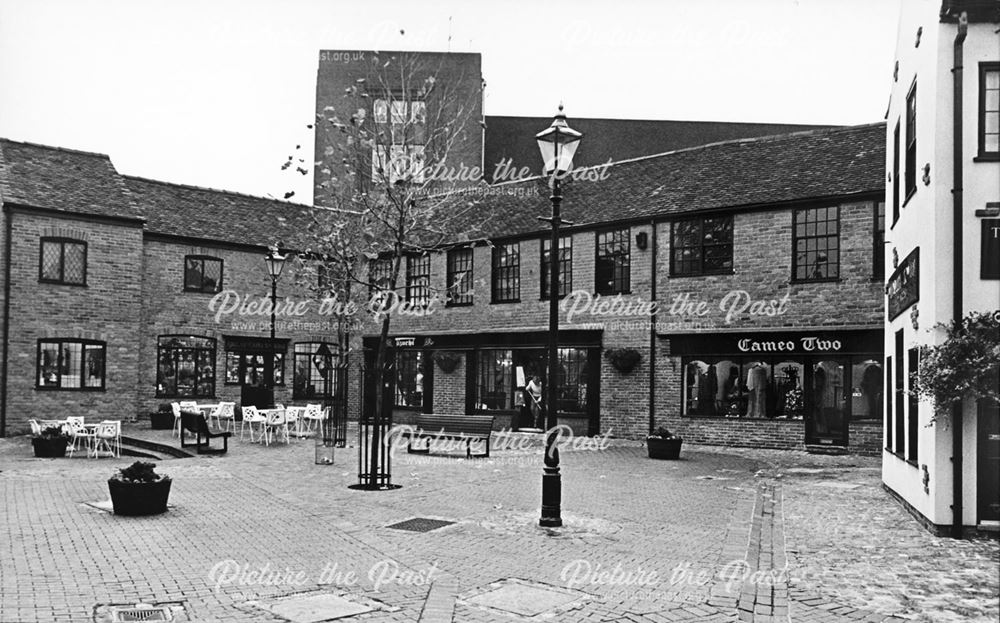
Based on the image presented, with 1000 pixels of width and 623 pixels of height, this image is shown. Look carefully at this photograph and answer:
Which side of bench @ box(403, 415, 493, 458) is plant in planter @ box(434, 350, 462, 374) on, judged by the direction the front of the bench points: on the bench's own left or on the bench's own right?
on the bench's own right

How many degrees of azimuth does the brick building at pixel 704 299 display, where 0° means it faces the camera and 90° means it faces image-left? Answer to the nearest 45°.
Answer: approximately 45°

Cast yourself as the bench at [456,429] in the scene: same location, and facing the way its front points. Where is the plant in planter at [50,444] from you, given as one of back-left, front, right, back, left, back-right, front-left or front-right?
front-right

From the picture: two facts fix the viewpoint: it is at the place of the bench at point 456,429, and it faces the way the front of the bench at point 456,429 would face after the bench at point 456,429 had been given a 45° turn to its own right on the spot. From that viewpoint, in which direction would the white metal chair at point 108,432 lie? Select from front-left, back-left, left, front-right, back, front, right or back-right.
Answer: front

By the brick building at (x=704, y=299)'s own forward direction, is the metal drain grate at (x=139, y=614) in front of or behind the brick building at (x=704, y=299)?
in front

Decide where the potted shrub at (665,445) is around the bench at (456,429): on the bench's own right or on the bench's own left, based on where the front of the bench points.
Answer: on the bench's own left

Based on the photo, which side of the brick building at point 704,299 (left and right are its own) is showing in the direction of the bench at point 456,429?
front

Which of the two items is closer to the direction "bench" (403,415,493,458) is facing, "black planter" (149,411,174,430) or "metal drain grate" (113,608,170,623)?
the metal drain grate

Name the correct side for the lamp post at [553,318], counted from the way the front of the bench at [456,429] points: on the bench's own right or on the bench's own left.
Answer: on the bench's own left

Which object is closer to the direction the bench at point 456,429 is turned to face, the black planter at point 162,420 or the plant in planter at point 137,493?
the plant in planter

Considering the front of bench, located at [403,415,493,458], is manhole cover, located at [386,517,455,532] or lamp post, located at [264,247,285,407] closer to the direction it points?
the manhole cover

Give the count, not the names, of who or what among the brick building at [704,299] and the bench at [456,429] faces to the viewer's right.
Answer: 0

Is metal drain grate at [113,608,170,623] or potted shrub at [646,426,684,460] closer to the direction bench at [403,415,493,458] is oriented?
the metal drain grate

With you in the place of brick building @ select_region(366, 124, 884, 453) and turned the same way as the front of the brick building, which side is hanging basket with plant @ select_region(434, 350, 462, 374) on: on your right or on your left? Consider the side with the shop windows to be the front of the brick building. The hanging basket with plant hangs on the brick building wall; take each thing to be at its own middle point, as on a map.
on your right
